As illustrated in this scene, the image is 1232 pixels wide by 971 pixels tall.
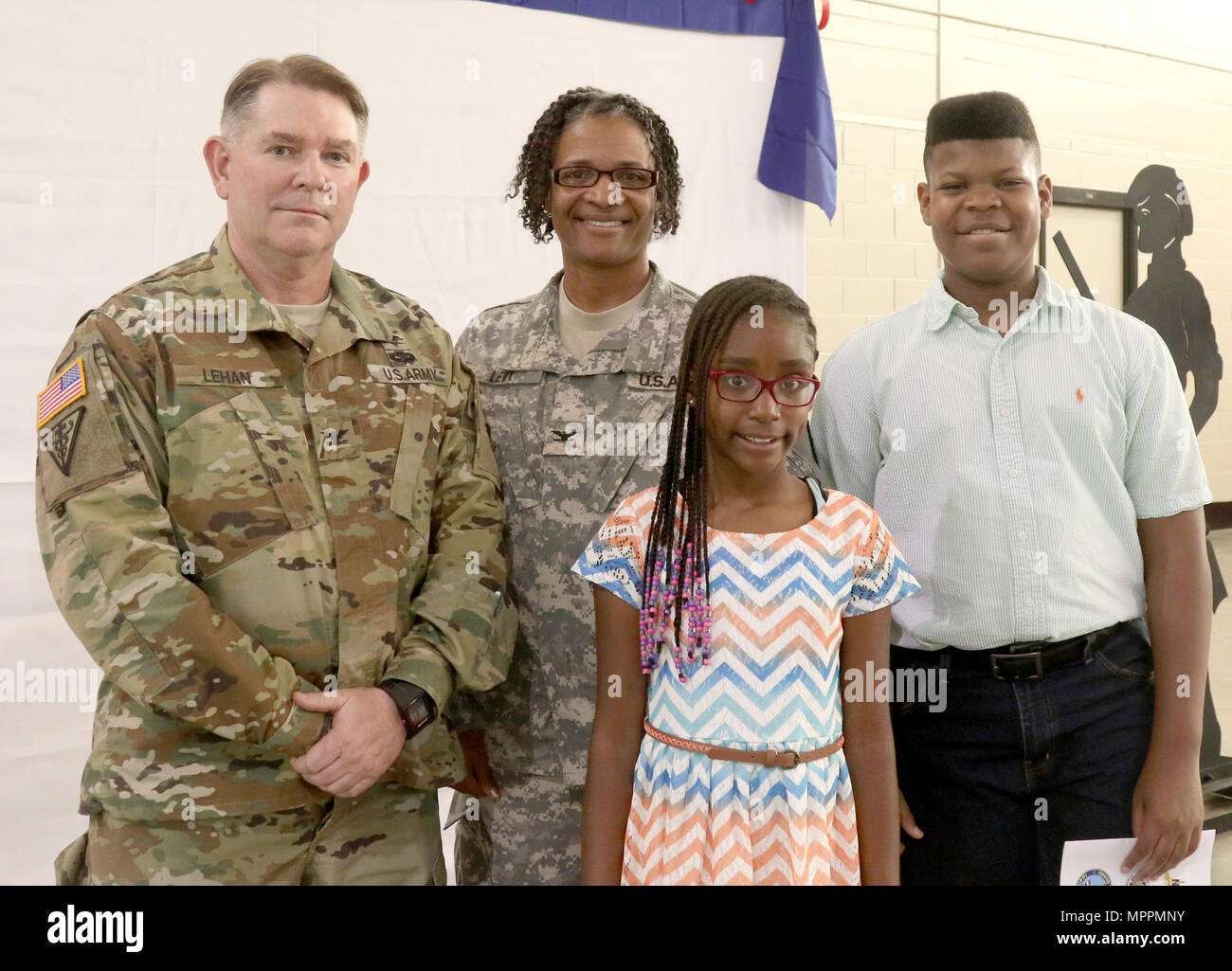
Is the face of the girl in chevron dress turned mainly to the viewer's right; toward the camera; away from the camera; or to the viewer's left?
toward the camera

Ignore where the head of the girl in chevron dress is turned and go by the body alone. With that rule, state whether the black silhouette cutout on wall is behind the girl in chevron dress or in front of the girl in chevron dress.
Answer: behind

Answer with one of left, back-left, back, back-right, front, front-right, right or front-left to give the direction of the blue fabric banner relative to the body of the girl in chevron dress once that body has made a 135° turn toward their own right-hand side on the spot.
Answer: front-right

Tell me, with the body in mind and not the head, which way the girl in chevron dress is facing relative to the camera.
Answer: toward the camera
